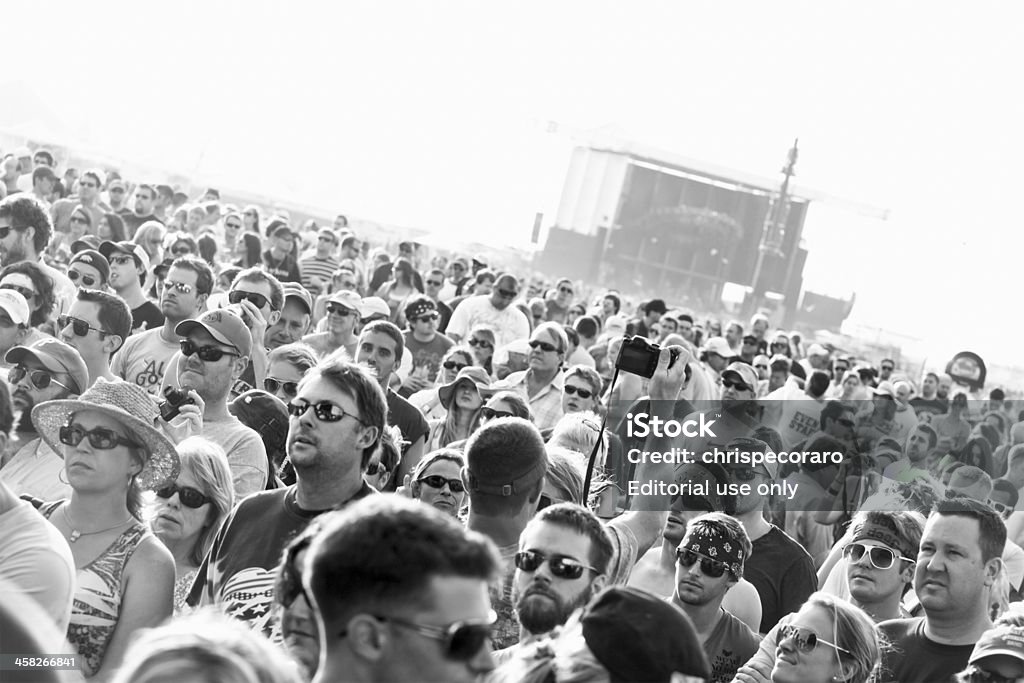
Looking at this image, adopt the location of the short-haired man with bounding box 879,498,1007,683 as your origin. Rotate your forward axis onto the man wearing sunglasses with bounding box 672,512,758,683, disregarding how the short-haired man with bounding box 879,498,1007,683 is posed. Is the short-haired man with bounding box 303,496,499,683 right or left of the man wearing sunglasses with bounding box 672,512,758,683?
left

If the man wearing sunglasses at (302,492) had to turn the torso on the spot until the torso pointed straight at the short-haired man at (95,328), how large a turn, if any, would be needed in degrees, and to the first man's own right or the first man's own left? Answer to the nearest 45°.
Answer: approximately 90° to the first man's own right

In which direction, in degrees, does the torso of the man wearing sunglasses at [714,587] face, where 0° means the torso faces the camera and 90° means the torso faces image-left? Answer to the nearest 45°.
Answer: approximately 45°

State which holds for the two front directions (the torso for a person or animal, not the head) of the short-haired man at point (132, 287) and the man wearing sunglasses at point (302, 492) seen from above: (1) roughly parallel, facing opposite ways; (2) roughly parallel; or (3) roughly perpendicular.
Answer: roughly parallel

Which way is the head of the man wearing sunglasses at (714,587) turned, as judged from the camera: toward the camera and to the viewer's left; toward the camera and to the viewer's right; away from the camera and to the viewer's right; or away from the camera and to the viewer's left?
toward the camera and to the viewer's left

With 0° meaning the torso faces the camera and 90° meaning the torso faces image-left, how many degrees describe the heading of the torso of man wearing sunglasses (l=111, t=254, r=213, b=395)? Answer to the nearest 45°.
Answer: approximately 45°

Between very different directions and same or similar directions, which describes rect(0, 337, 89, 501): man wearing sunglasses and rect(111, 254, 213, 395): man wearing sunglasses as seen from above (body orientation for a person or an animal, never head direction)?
same or similar directions

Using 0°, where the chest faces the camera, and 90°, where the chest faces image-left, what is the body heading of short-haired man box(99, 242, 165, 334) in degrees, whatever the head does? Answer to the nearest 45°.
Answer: approximately 45°

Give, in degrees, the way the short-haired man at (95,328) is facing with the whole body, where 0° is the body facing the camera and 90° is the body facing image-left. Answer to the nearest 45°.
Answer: approximately 45°

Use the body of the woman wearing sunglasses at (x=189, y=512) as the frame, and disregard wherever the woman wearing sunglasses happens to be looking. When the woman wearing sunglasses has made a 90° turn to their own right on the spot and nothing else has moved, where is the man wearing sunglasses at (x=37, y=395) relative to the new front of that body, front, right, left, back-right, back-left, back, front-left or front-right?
front

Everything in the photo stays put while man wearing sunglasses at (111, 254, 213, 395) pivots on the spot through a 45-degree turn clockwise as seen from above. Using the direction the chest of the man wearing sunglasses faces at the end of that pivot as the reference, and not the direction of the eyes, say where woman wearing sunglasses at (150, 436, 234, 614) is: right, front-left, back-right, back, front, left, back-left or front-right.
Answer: left

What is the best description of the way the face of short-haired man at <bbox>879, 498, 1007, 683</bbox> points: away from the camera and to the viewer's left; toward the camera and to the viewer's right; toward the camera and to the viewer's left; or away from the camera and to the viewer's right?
toward the camera and to the viewer's left

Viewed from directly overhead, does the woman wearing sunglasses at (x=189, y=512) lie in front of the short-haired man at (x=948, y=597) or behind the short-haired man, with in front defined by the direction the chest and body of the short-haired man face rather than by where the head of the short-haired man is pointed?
in front

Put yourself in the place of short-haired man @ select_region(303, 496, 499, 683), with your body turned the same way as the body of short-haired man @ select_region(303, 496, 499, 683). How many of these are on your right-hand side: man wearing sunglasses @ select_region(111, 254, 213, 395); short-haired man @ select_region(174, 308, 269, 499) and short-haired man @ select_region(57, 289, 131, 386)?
0
